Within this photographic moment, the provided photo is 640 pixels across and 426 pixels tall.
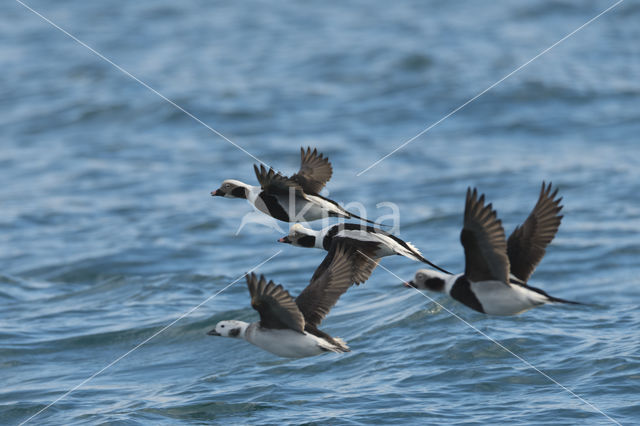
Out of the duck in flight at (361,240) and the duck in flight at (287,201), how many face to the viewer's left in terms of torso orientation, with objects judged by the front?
2

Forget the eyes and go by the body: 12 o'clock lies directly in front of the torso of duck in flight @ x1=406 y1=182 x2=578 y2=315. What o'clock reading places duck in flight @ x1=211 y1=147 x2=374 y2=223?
duck in flight @ x1=211 y1=147 x2=374 y2=223 is roughly at 1 o'clock from duck in flight @ x1=406 y1=182 x2=578 y2=315.

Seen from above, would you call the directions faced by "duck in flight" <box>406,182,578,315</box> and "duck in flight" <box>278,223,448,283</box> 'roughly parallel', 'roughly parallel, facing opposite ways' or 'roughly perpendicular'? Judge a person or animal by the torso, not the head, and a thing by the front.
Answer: roughly parallel

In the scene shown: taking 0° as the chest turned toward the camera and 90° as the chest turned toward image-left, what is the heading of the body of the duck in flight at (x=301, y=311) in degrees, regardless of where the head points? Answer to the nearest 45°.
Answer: approximately 90°

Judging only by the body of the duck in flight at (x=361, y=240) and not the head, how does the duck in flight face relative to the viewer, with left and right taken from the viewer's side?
facing to the left of the viewer

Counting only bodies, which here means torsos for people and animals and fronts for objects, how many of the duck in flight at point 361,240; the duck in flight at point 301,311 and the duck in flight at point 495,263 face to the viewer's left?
3

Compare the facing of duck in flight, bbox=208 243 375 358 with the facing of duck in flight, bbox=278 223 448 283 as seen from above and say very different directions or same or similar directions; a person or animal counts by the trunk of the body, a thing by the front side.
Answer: same or similar directions

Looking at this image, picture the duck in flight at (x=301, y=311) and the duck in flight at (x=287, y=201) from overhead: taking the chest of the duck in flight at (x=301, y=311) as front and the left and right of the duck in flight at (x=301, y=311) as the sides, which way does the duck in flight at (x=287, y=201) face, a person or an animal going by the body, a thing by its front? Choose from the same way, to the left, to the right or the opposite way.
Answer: the same way

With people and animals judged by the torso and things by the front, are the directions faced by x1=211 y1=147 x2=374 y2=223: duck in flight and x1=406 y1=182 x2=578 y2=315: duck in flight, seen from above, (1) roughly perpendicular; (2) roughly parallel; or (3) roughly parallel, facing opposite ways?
roughly parallel

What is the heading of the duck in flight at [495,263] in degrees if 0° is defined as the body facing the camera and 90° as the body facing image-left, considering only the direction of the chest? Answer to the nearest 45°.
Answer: approximately 90°

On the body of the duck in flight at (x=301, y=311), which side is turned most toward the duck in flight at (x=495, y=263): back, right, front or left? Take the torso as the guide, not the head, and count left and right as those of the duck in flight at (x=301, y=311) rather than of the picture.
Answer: back

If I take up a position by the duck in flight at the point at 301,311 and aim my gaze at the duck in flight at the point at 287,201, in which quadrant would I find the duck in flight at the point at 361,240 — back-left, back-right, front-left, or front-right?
front-right

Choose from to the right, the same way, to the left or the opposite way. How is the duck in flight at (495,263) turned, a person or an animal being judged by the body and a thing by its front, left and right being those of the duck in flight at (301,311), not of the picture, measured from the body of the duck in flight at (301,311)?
the same way

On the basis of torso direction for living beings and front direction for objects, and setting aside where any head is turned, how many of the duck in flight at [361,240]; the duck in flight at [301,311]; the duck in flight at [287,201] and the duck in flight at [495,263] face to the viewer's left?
4

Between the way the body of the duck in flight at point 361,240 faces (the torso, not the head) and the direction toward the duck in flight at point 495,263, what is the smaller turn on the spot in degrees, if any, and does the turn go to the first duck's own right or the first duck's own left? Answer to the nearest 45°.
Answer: approximately 135° to the first duck's own left

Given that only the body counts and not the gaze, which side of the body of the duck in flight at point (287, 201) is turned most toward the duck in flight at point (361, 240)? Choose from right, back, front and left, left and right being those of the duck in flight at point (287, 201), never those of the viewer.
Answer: back

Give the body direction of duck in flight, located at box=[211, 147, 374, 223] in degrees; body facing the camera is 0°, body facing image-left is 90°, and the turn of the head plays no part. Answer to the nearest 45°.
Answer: approximately 90°
